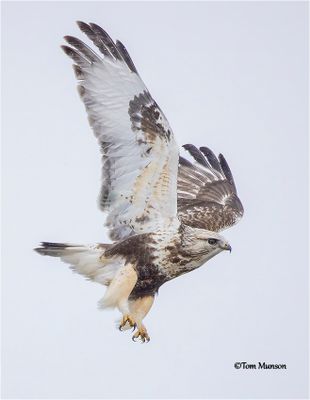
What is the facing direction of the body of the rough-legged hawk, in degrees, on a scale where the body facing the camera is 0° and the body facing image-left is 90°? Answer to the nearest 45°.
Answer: approximately 270°
